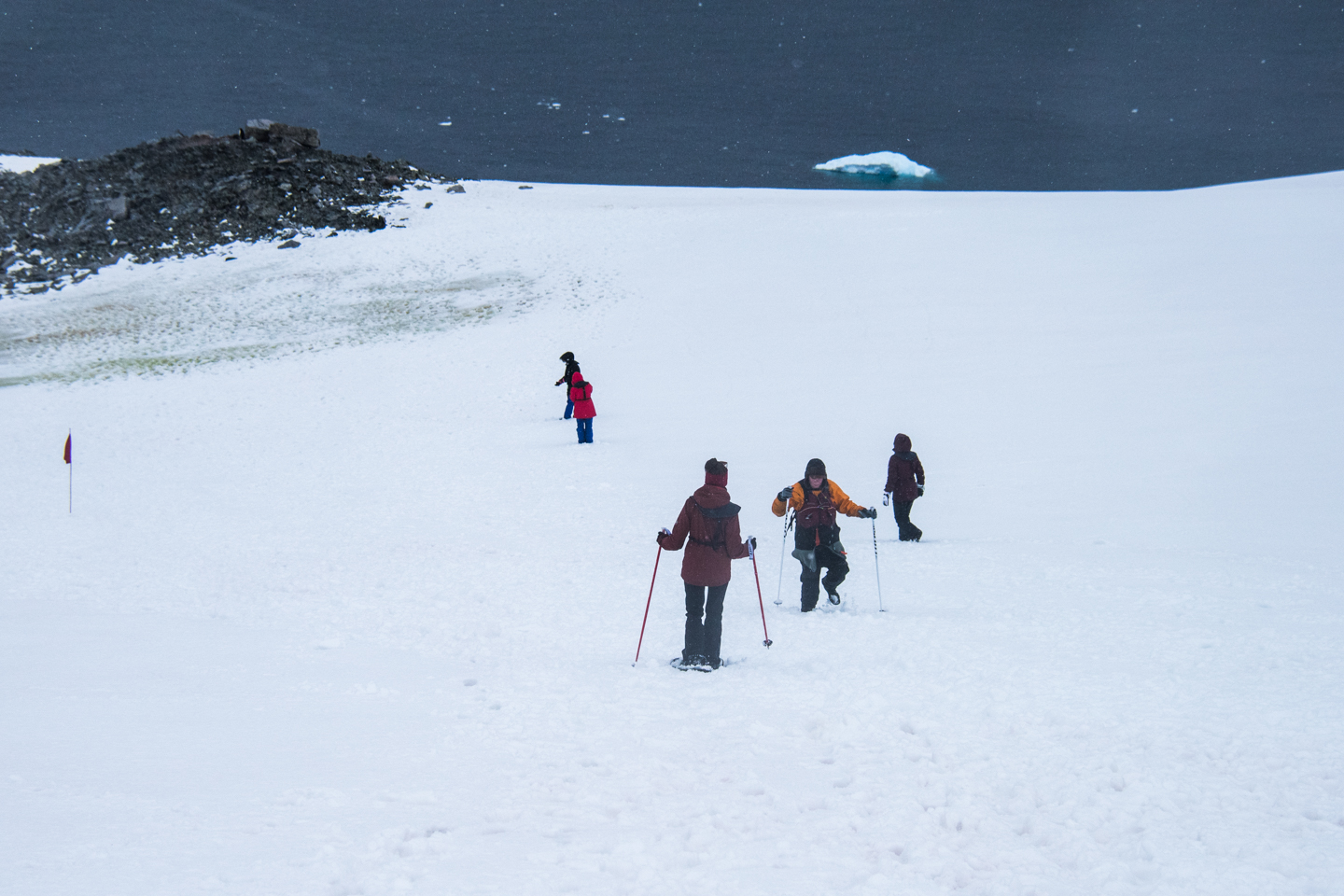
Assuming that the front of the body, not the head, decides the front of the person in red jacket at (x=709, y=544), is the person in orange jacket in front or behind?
in front

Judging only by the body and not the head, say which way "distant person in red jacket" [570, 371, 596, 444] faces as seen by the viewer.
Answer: away from the camera

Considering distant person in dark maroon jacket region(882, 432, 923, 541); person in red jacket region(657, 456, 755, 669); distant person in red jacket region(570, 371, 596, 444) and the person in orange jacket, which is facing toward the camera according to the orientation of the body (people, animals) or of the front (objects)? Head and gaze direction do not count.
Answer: the person in orange jacket

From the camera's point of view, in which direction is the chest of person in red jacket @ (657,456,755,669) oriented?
away from the camera

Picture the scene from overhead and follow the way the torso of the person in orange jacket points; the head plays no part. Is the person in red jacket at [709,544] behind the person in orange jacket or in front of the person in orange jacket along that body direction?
in front

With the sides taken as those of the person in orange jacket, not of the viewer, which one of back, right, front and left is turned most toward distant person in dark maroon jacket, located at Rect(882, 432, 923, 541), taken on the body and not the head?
back

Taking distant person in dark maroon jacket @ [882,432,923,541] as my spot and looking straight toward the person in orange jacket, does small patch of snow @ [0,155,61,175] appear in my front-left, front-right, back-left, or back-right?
back-right

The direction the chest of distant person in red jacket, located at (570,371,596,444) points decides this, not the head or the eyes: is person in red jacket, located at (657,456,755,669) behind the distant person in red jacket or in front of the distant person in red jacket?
behind

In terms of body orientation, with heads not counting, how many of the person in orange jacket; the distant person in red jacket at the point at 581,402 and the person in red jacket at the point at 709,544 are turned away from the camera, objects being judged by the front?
2
